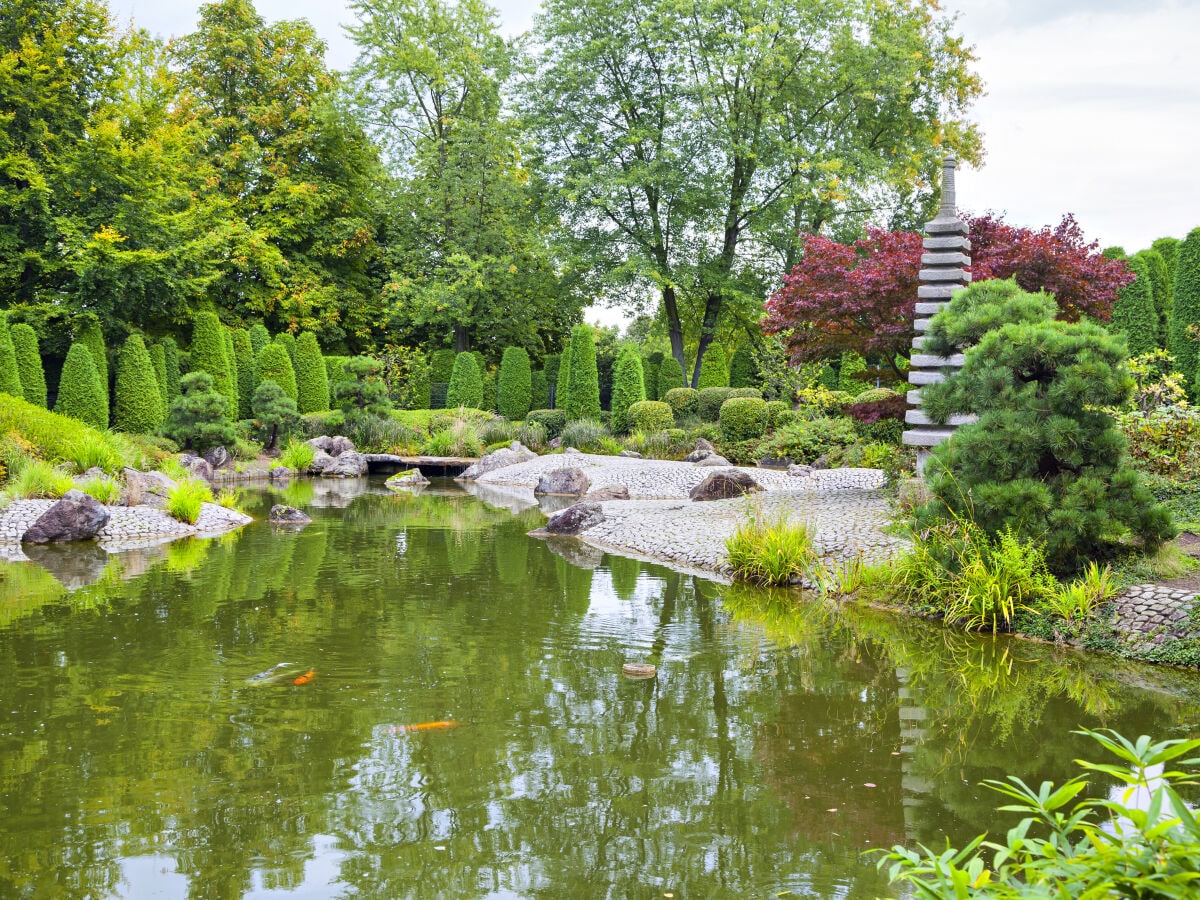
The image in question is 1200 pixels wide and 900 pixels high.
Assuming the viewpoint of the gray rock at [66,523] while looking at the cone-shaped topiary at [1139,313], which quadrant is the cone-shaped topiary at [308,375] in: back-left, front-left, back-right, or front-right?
front-left

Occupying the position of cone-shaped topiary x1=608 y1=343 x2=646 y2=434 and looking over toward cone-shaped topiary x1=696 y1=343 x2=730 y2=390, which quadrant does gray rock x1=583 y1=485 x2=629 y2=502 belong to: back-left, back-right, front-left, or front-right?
back-right

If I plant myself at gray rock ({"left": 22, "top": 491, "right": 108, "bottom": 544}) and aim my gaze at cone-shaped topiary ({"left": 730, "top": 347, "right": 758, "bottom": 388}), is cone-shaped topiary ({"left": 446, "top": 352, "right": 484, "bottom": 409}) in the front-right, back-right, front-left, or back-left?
front-left

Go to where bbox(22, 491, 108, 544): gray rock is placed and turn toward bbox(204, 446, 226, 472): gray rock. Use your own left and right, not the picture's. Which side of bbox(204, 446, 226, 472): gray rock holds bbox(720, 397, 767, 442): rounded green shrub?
right
